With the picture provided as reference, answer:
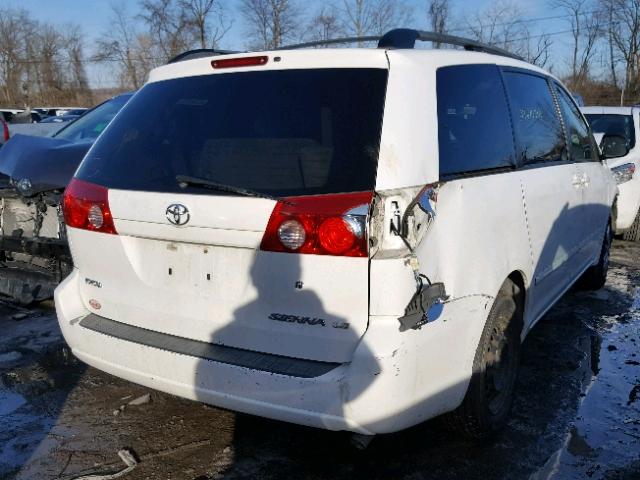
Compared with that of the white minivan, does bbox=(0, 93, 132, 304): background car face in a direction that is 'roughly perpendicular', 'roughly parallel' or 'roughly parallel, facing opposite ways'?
roughly parallel, facing opposite ways

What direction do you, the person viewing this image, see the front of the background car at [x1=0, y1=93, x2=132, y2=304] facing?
facing the viewer and to the left of the viewer

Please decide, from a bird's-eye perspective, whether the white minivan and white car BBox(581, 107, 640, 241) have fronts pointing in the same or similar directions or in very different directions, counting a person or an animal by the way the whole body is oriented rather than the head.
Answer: very different directions

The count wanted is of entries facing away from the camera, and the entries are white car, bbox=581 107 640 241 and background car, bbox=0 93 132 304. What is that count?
0

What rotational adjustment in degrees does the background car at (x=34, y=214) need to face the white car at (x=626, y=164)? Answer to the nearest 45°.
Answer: approximately 135° to its left

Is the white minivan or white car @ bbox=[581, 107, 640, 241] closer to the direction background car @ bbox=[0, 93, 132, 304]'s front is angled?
the white minivan

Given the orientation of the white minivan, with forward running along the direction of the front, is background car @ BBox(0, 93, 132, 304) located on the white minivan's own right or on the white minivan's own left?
on the white minivan's own left

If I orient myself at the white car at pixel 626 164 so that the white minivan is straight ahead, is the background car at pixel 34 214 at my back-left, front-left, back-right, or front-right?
front-right

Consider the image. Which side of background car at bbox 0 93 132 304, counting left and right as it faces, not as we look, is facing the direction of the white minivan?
left

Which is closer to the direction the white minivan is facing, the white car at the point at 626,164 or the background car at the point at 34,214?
the white car

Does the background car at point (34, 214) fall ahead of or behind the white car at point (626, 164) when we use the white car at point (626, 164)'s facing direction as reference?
ahead

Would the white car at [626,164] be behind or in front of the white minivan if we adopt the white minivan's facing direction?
in front
